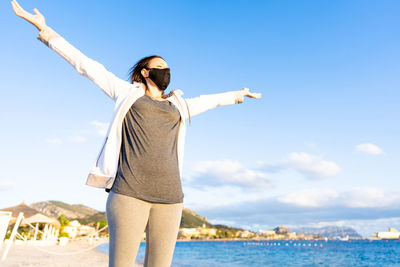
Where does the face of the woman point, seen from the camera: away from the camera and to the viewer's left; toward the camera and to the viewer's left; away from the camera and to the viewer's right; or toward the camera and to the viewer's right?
toward the camera and to the viewer's right

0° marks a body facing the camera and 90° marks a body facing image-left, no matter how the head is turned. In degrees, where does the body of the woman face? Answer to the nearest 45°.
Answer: approximately 315°
